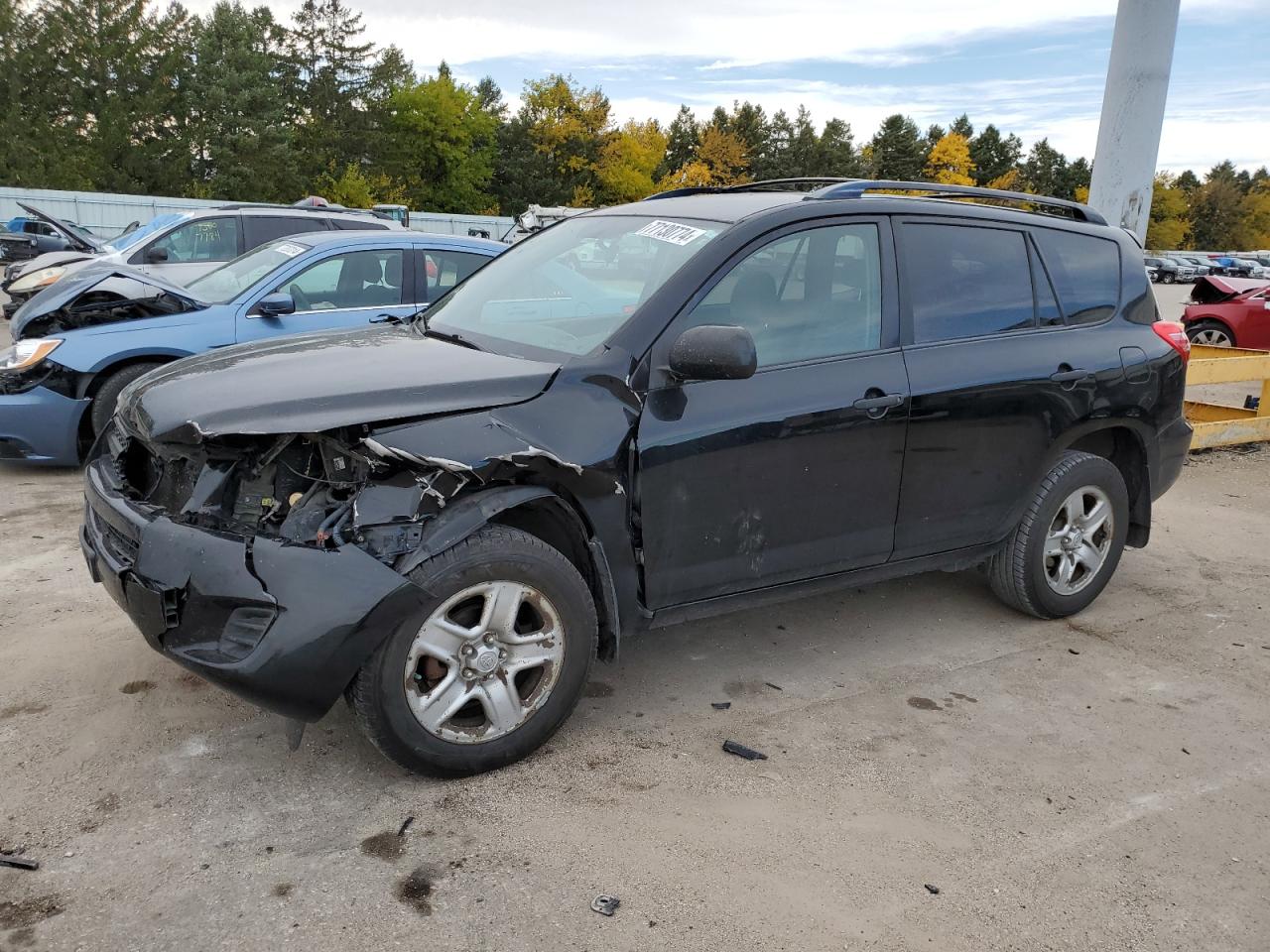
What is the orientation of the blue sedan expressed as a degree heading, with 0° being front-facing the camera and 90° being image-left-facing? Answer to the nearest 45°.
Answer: approximately 45°

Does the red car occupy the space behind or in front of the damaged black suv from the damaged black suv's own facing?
behind

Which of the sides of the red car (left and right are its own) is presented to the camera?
left

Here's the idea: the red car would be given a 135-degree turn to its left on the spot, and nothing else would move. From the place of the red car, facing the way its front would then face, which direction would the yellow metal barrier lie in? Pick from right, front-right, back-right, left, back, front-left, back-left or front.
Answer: front-right

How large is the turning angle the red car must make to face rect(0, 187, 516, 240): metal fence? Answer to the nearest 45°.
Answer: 0° — it already faces it

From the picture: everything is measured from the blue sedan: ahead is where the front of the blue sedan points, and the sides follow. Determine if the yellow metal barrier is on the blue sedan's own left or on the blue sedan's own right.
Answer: on the blue sedan's own left

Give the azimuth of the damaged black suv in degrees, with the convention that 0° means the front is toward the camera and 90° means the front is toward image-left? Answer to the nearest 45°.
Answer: approximately 45°

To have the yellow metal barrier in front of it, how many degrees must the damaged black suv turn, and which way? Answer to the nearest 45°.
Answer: approximately 180°

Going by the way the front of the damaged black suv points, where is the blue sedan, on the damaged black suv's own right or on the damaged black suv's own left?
on the damaged black suv's own right

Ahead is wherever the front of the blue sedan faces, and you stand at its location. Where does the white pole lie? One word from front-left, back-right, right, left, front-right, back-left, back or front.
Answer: back-left
